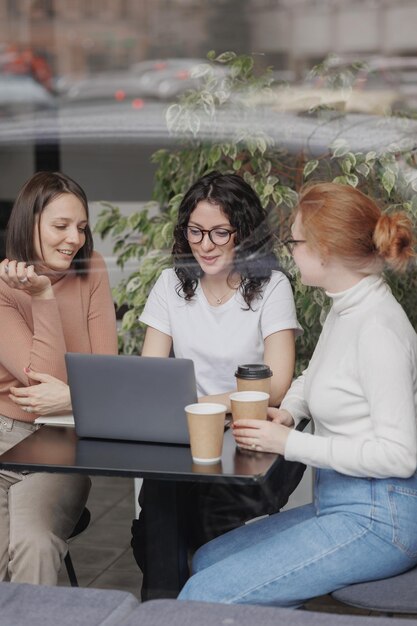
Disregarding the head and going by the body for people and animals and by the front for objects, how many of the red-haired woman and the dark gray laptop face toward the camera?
0

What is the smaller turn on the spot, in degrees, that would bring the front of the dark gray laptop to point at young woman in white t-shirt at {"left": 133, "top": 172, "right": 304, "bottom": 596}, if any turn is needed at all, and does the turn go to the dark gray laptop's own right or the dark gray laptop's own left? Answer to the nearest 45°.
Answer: approximately 45° to the dark gray laptop's own right

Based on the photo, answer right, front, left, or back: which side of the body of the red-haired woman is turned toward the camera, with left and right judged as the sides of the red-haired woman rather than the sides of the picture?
left

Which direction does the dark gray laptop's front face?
away from the camera

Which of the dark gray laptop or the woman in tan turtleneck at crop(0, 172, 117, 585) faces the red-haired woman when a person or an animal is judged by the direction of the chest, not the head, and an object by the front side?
the woman in tan turtleneck

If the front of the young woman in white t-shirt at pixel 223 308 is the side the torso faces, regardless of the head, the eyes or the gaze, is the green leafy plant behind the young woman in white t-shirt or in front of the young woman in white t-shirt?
behind

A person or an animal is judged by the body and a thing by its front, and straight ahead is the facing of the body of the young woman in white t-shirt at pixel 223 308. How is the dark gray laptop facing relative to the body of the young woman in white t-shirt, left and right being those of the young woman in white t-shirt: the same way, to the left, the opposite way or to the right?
the opposite way

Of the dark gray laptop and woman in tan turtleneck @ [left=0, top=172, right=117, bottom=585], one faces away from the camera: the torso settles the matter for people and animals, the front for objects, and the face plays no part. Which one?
the dark gray laptop

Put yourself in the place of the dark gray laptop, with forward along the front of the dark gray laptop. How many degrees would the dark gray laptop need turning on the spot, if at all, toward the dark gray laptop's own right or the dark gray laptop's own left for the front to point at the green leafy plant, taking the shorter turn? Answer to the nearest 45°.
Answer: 0° — it already faces it

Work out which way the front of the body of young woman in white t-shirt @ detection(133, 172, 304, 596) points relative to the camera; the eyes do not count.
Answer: toward the camera

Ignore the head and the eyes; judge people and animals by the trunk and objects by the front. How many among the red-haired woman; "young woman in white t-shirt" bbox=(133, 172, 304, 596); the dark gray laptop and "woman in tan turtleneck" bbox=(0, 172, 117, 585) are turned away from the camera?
1

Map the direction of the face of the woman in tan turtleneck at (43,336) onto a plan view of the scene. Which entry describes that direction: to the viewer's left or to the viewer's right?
to the viewer's right

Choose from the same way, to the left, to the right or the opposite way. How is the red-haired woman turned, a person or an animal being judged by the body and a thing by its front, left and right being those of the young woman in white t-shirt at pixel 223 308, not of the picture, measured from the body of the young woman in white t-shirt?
to the right
